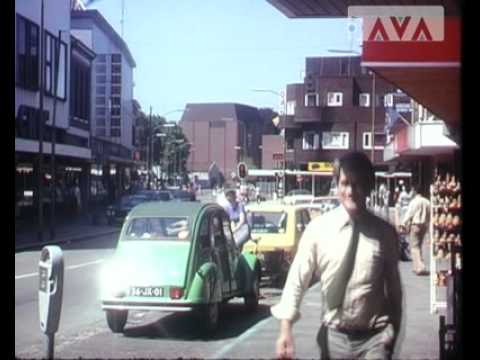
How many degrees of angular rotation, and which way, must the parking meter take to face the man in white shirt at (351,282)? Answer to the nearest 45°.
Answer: approximately 90° to its left

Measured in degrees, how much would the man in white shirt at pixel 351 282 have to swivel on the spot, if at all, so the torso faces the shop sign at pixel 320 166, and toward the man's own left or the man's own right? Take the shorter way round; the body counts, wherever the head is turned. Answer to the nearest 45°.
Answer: approximately 180°

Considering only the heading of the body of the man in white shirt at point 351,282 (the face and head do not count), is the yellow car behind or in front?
behind

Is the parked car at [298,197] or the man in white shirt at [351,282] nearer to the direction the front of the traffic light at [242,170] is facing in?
the man in white shirt

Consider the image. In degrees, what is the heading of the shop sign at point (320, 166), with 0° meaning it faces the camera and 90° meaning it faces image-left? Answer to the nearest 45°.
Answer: approximately 0°
